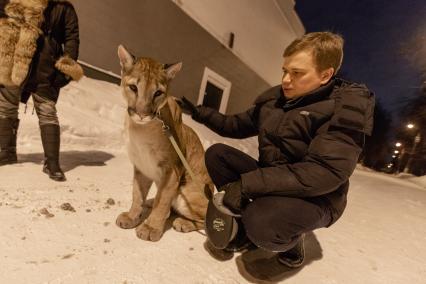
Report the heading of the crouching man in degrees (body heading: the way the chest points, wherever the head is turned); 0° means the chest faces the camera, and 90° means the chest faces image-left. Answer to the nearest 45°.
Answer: approximately 45°

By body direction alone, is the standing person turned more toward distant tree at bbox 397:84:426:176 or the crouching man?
the crouching man

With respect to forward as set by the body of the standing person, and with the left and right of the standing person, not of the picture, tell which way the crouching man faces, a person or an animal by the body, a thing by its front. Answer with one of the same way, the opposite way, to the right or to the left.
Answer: to the right

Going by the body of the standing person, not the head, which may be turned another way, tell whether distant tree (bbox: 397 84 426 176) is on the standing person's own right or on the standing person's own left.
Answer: on the standing person's own left

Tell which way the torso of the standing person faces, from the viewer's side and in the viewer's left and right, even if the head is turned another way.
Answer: facing the viewer

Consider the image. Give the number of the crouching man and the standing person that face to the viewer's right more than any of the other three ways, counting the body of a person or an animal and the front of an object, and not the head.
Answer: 0

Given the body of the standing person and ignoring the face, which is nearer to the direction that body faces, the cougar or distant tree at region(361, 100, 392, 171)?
the cougar

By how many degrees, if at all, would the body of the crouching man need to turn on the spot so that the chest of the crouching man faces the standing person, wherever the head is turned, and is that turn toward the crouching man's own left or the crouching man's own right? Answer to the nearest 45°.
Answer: approximately 45° to the crouching man's own right

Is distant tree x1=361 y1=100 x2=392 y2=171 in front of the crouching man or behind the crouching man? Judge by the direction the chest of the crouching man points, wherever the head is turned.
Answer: behind

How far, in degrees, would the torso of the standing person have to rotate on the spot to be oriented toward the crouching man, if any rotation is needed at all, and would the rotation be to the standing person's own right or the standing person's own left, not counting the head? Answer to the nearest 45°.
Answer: approximately 45° to the standing person's own left

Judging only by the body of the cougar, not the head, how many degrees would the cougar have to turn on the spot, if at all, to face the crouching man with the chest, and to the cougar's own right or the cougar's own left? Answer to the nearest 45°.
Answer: approximately 90° to the cougar's own left

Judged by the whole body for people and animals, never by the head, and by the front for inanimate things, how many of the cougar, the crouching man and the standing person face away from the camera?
0
